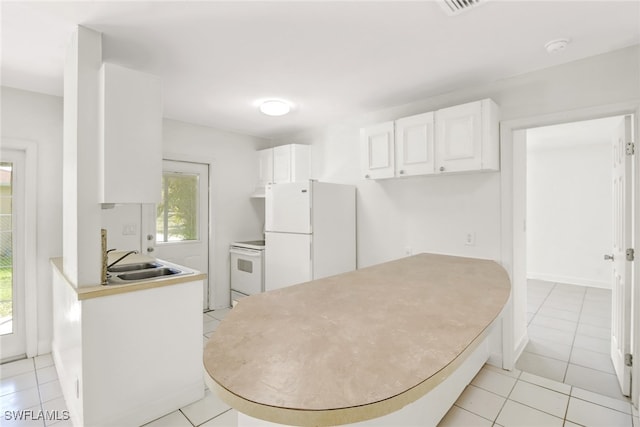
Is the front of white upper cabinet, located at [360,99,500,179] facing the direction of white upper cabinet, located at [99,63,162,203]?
yes

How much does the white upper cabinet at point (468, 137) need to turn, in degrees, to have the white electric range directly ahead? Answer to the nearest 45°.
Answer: approximately 45° to its right

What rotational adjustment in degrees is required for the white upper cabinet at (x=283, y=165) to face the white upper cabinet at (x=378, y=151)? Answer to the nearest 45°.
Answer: approximately 90° to its left

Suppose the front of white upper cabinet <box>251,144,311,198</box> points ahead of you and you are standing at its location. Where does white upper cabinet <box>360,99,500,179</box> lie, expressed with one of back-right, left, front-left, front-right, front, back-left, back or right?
left

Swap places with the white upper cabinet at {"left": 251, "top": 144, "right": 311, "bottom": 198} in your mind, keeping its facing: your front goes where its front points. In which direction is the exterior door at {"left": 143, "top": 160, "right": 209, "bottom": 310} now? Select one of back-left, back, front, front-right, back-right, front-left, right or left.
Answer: front-right

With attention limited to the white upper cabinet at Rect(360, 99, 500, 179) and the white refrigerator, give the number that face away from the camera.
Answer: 0

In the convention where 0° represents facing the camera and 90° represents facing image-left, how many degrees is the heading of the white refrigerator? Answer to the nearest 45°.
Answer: approximately 45°

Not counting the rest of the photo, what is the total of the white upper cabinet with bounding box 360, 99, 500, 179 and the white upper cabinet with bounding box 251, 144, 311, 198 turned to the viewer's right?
0
